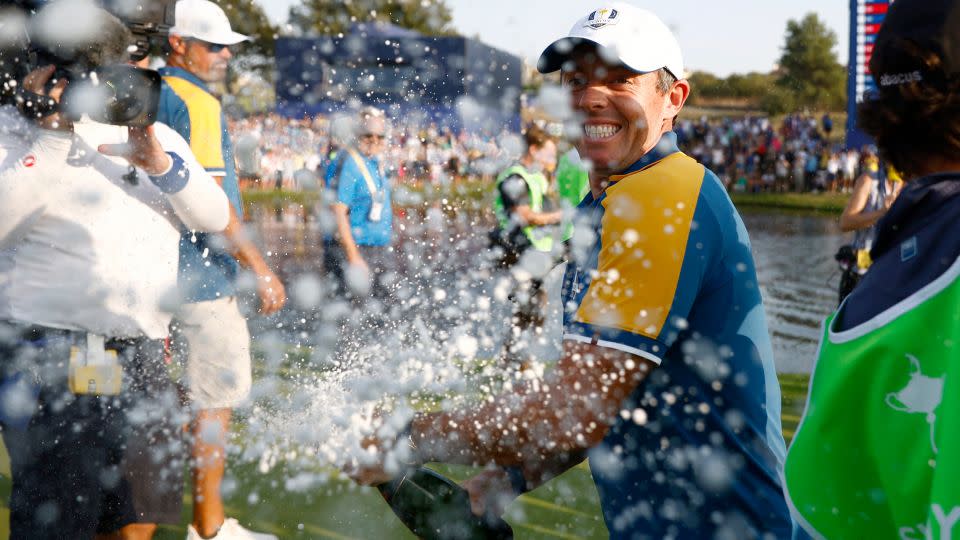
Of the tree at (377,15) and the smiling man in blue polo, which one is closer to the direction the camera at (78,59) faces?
the smiling man in blue polo

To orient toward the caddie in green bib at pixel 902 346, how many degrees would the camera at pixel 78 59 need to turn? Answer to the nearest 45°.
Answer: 0° — it already faces them

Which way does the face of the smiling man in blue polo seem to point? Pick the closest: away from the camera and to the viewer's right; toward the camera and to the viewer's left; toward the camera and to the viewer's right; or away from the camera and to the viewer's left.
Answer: toward the camera and to the viewer's left

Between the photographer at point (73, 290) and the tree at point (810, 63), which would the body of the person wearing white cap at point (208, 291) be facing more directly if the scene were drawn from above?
the tree

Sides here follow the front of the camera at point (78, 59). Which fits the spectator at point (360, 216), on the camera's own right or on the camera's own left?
on the camera's own left

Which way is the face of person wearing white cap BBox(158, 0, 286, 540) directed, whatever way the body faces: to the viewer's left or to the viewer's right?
to the viewer's right

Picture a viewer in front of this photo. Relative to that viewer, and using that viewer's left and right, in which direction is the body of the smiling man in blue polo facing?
facing to the left of the viewer

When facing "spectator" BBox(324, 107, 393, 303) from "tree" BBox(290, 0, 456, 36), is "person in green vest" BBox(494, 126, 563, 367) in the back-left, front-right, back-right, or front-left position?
front-left

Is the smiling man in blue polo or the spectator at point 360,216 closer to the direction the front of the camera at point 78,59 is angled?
the smiling man in blue polo

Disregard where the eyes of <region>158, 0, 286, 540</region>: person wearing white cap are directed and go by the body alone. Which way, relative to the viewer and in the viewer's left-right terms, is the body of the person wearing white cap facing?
facing to the right of the viewer

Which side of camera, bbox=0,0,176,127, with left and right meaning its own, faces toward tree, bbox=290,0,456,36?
left

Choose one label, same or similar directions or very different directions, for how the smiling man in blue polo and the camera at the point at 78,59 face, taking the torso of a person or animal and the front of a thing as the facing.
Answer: very different directions

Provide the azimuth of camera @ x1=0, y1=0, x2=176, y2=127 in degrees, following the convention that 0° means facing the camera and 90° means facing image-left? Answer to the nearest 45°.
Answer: approximately 315°
